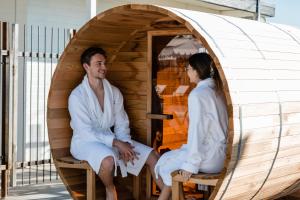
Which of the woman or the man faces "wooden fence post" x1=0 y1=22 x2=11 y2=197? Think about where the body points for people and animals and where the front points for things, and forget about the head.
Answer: the woman

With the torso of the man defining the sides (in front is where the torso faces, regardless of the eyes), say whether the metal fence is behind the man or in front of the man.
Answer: behind

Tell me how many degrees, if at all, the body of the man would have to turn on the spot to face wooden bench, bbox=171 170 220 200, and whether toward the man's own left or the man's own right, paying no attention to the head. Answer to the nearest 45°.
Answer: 0° — they already face it

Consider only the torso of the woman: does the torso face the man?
yes

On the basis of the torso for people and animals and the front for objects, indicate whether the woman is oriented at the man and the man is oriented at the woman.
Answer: yes

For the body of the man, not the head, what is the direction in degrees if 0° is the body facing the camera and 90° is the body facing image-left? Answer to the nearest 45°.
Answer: approximately 315°

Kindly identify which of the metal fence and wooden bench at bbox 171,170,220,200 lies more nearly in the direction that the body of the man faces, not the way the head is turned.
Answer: the wooden bench

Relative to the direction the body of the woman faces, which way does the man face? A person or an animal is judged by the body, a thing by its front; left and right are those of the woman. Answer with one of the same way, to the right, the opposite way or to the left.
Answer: the opposite way

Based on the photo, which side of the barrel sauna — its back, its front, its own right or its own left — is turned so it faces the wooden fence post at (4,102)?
right
